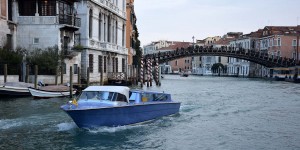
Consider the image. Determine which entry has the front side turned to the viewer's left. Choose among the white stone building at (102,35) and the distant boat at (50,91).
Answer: the distant boat

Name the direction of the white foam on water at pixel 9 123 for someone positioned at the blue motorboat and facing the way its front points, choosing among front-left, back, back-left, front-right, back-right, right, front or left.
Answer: front-right

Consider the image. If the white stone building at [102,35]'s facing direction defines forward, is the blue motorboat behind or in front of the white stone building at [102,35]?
in front

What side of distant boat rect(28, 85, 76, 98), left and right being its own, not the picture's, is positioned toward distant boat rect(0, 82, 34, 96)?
front

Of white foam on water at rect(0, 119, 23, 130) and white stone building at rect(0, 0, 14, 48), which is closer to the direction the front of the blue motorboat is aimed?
the white foam on water

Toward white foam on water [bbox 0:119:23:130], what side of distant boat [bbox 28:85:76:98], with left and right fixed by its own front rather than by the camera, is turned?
left

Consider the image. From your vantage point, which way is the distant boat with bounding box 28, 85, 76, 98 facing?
to the viewer's left

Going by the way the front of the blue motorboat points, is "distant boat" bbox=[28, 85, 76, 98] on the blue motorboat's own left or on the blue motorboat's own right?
on the blue motorboat's own right

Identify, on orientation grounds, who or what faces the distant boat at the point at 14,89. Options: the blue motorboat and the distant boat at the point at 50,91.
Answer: the distant boat at the point at 50,91

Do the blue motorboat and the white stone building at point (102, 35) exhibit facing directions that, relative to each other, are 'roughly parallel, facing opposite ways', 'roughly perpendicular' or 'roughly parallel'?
roughly perpendicular
